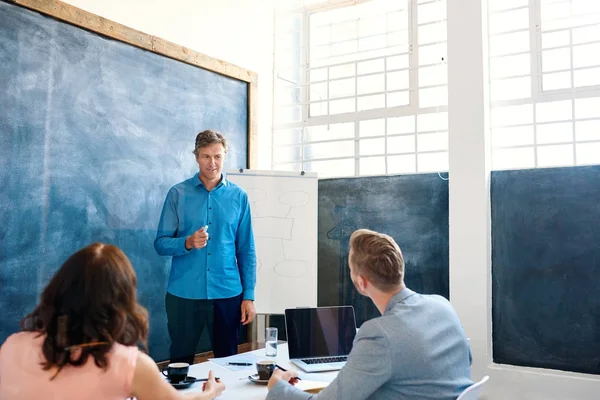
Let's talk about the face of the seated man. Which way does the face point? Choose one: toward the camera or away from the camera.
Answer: away from the camera

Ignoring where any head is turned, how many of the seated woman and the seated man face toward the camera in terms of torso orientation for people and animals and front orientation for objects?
0

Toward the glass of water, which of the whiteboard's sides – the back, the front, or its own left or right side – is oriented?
front

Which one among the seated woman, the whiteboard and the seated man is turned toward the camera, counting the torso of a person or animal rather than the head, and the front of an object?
the whiteboard

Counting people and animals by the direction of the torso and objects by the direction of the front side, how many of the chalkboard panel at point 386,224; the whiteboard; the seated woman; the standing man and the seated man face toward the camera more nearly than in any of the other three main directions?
3

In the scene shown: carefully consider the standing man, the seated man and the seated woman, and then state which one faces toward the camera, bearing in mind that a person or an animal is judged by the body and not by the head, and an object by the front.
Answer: the standing man

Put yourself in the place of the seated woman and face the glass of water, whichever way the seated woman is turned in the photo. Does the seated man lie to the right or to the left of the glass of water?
right

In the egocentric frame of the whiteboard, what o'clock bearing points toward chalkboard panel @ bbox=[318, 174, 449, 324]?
The chalkboard panel is roughly at 9 o'clock from the whiteboard.

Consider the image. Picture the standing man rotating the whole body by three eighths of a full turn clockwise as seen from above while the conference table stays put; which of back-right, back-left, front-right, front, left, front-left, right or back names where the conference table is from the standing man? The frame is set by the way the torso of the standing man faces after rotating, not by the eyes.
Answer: back-left

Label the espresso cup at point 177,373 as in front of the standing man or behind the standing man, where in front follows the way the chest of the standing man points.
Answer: in front

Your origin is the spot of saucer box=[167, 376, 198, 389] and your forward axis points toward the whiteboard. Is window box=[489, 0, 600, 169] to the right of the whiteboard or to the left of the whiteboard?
right

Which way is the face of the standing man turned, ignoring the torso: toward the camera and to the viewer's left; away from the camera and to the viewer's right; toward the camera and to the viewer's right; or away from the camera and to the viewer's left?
toward the camera and to the viewer's right

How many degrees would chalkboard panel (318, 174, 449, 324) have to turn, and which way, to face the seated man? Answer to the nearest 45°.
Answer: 0° — it already faces them

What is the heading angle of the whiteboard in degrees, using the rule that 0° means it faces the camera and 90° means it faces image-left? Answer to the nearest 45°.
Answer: approximately 0°

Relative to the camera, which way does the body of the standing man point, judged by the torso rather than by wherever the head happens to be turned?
toward the camera

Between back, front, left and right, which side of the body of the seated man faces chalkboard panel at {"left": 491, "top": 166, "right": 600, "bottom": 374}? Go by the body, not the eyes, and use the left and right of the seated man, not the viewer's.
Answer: right

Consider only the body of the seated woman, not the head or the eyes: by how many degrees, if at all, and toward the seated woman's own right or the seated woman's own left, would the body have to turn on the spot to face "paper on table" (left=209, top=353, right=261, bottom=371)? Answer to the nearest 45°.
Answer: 0° — they already face it

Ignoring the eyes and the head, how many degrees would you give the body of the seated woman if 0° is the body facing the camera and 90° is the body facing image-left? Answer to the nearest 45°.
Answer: approximately 225°

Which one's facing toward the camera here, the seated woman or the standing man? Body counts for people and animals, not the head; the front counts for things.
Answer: the standing man

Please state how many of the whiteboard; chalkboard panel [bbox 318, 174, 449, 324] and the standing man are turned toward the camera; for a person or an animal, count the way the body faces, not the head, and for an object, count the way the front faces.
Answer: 3
